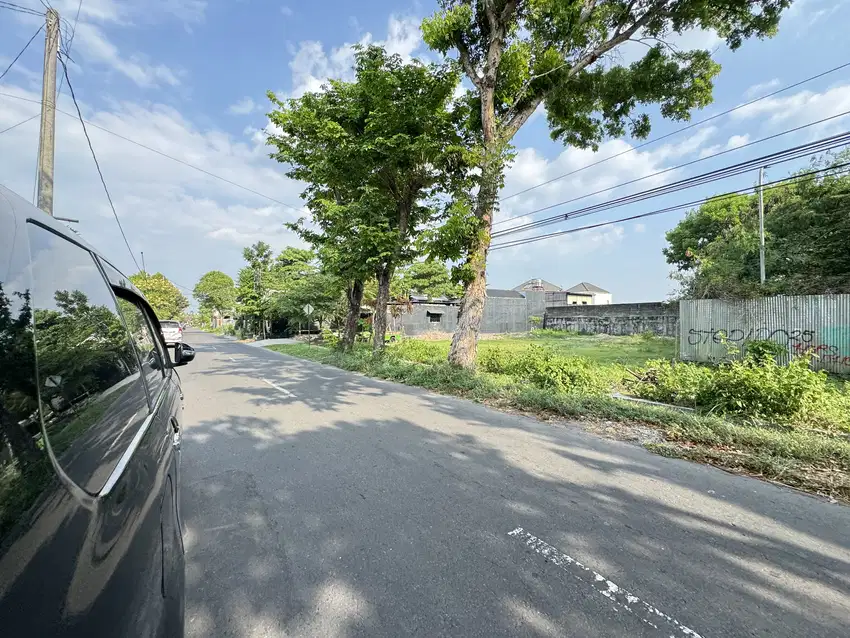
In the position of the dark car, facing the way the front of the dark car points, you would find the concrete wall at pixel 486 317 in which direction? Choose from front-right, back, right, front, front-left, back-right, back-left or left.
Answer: front-right

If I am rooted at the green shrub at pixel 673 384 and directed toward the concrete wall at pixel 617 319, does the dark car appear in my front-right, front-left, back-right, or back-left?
back-left

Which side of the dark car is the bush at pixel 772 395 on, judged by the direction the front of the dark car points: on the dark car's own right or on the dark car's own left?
on the dark car's own right

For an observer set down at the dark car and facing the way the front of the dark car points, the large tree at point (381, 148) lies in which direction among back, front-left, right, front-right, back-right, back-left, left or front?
front-right

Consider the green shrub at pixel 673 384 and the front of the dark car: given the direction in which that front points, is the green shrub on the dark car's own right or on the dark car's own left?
on the dark car's own right

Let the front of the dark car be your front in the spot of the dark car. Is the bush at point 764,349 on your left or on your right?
on your right

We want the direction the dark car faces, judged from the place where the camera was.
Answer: facing away from the viewer

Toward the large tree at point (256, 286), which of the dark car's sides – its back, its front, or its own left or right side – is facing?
front

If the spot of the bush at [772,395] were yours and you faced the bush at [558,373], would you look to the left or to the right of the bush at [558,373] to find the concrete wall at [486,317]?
right
